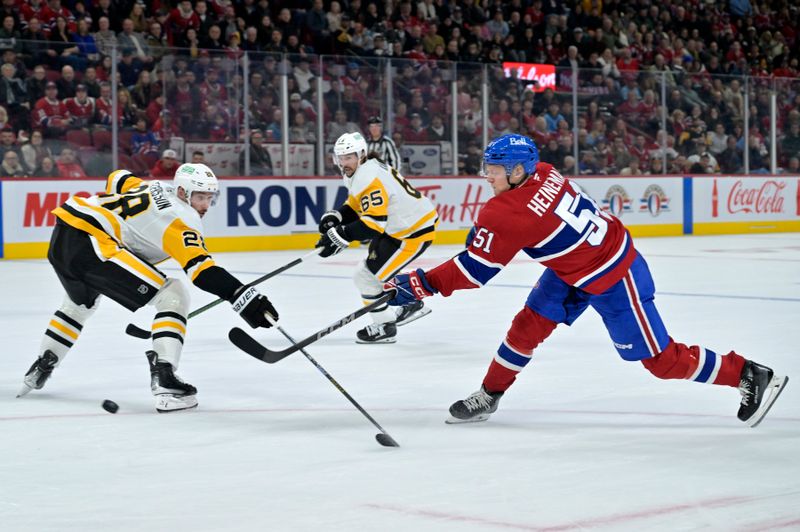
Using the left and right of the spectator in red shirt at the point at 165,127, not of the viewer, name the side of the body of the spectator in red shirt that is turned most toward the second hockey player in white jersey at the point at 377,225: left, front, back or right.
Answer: front

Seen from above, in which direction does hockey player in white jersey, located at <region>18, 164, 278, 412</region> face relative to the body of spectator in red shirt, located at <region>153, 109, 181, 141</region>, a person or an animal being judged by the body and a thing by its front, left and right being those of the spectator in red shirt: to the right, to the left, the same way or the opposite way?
to the left

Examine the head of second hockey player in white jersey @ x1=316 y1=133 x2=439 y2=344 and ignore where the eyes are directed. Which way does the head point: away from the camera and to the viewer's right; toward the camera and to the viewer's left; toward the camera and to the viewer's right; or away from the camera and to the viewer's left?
toward the camera and to the viewer's left

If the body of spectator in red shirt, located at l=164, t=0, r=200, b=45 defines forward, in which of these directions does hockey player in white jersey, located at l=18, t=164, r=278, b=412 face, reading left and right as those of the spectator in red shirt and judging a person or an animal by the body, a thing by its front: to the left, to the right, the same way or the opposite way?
to the left

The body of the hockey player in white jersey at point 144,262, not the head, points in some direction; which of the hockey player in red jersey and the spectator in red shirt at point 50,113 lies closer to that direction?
the hockey player in red jersey

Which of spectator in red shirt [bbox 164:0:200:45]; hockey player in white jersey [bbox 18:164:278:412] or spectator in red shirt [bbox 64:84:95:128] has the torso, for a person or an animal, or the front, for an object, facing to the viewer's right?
the hockey player in white jersey

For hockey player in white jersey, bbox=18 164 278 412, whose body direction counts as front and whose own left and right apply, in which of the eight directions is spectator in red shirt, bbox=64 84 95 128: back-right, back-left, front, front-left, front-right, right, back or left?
left

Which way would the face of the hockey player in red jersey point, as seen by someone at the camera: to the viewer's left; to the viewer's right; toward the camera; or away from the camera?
to the viewer's left

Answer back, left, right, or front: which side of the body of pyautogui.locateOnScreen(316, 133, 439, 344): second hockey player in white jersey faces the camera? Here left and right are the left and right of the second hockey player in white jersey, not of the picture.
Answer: left
